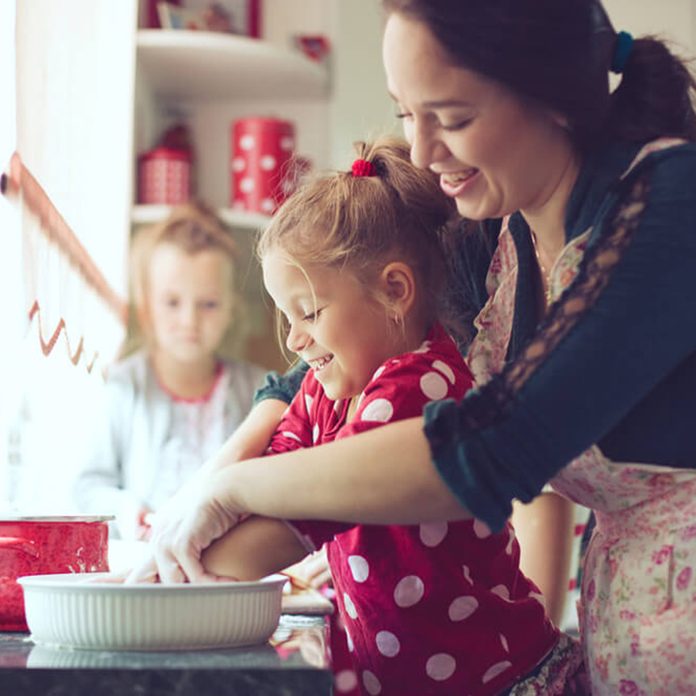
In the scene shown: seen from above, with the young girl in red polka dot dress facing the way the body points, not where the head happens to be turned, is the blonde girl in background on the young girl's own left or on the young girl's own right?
on the young girl's own right

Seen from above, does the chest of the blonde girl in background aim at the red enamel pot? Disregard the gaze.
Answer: yes

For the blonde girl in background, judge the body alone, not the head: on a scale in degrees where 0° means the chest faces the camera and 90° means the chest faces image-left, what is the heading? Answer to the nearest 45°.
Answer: approximately 0°

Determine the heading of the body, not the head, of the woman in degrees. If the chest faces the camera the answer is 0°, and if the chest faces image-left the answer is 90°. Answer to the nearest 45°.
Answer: approximately 45°
